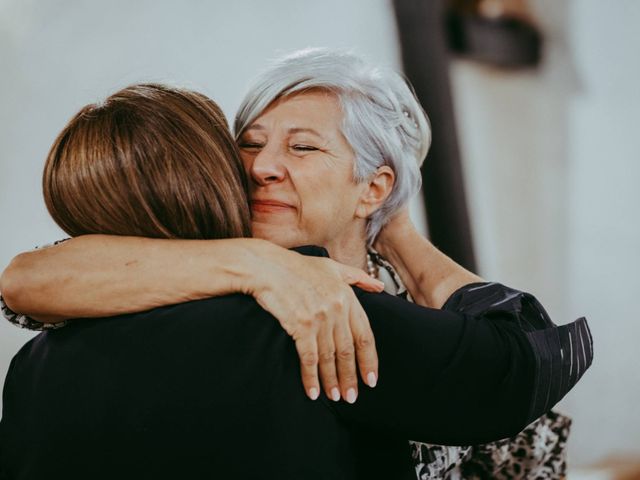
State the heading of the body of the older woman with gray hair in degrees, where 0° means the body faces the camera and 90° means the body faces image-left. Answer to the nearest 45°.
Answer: approximately 45°

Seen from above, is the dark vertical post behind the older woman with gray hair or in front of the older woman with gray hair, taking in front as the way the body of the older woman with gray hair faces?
behind
